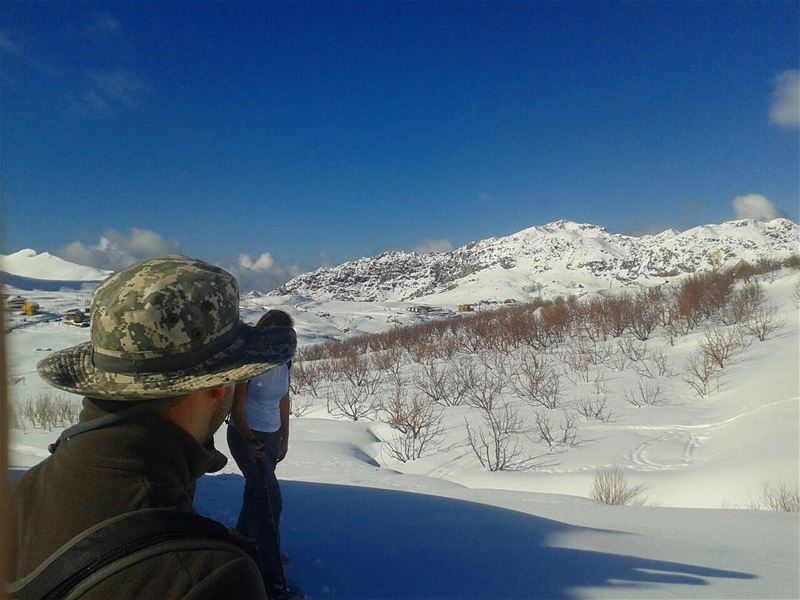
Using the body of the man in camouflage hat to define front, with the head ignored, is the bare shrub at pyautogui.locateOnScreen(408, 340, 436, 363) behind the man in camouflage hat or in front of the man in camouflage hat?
in front

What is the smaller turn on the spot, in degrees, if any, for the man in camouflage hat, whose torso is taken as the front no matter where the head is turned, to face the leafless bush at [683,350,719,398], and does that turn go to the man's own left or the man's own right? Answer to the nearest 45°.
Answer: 0° — they already face it

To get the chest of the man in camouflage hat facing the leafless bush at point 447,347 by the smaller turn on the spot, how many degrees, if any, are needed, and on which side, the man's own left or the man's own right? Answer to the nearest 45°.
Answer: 0° — they already face it

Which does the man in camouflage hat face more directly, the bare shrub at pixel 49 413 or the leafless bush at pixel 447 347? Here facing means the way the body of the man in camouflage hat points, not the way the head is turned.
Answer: the leafless bush

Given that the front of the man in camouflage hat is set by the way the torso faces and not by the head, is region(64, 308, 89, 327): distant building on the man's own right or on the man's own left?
on the man's own left

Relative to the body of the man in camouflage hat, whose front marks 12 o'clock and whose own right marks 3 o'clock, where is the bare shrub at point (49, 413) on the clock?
The bare shrub is roughly at 10 o'clock from the man in camouflage hat.

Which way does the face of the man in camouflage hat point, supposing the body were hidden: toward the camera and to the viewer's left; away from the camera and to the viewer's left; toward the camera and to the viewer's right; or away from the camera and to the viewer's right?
away from the camera and to the viewer's right

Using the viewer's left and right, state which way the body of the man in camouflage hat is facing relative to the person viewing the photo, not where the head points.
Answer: facing away from the viewer and to the right of the viewer

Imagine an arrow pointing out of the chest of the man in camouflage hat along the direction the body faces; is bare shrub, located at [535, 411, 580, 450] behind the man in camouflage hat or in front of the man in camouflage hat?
in front

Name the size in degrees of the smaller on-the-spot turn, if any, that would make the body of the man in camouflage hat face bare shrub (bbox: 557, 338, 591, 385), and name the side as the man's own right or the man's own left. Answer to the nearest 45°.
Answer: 0° — they already face it
